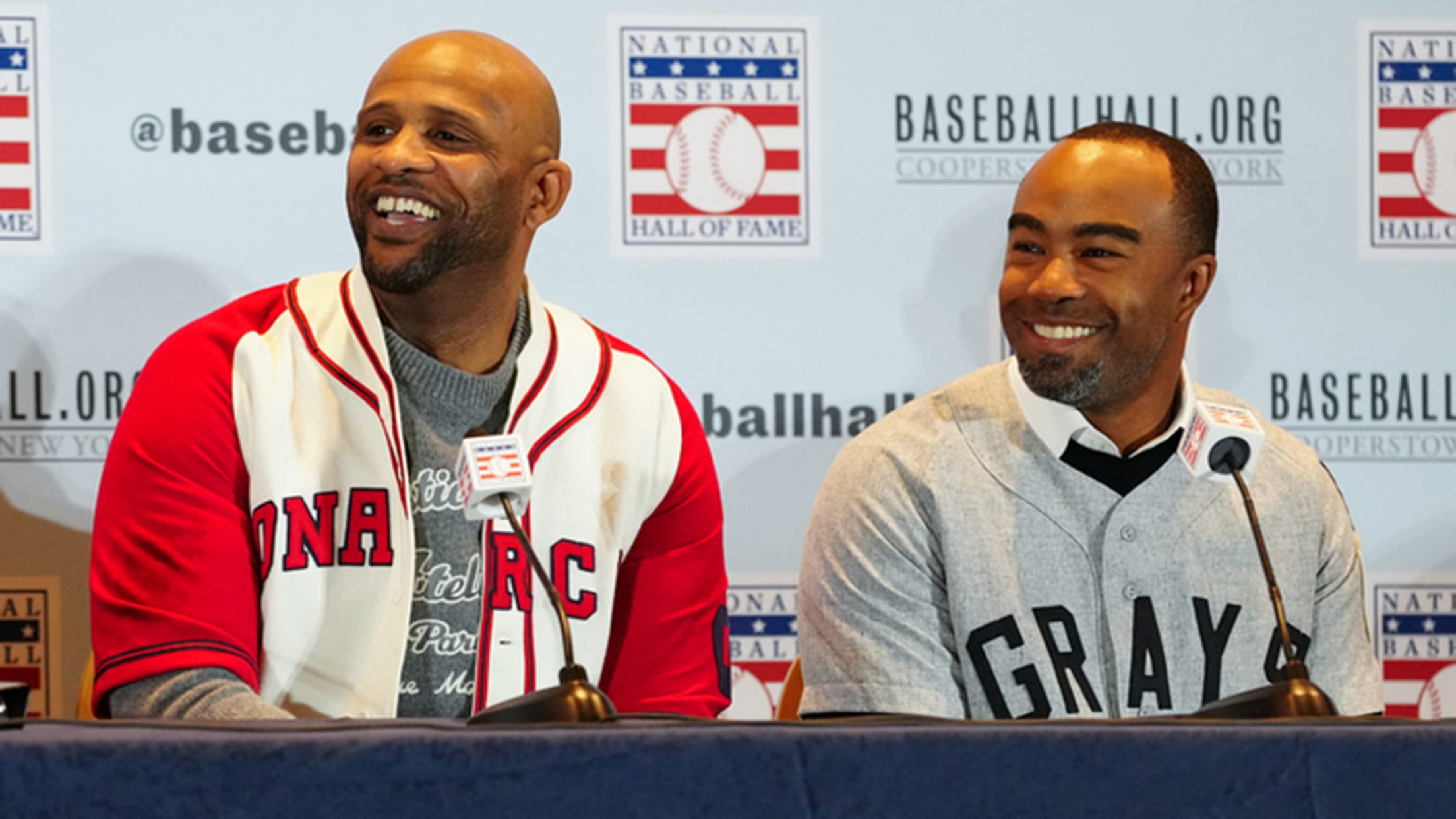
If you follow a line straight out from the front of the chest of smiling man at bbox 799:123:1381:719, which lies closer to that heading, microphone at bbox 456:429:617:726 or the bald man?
the microphone

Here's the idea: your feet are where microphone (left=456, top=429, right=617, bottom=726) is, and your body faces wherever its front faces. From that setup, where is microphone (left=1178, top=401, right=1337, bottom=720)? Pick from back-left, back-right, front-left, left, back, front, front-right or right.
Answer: back-right

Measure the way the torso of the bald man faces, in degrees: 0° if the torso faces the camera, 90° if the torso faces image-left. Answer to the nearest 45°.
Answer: approximately 0°

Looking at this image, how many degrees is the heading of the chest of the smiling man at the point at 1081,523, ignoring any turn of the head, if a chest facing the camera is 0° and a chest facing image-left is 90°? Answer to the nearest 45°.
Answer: approximately 0°

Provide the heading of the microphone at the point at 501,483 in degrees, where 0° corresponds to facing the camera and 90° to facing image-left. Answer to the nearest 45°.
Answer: approximately 135°

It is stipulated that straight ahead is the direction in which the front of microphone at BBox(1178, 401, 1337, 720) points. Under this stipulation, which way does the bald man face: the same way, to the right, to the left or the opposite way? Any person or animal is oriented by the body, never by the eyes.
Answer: the opposite way

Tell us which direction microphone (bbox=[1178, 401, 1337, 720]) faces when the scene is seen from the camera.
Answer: facing away from the viewer and to the left of the viewer

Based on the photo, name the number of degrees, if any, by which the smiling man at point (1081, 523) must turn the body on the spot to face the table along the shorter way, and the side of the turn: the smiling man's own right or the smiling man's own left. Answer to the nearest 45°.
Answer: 0° — they already face it

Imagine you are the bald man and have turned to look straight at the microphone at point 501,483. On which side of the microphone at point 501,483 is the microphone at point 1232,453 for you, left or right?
left
